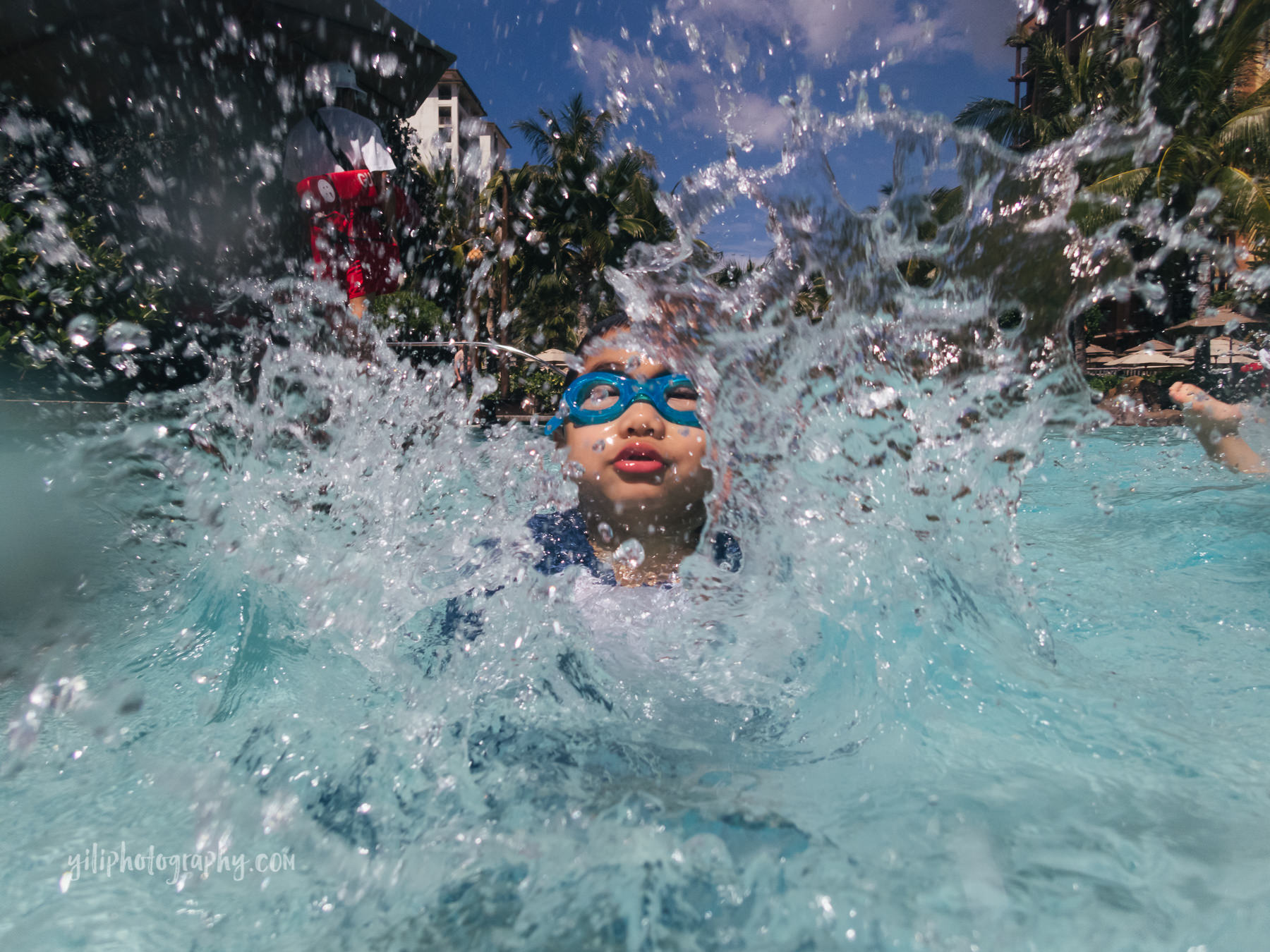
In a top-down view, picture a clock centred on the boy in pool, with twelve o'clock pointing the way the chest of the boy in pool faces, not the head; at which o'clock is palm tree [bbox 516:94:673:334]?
The palm tree is roughly at 6 o'clock from the boy in pool.

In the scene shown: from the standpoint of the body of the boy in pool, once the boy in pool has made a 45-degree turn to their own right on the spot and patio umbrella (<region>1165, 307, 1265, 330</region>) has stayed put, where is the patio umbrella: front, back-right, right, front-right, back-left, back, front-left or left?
back

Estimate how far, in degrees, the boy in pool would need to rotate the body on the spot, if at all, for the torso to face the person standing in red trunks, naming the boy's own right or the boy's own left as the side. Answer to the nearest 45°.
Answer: approximately 135° to the boy's own right

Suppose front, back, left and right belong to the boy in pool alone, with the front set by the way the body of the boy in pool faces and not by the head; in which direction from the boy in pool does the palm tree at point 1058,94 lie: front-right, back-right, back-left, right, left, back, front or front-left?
back-left

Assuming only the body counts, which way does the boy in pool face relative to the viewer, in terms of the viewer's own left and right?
facing the viewer

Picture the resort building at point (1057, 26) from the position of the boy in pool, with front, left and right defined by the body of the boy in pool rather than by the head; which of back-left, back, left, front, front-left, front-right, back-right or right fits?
back-left

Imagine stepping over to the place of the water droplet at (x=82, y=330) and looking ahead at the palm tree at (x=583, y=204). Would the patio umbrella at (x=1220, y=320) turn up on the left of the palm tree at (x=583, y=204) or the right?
right
